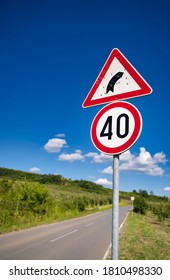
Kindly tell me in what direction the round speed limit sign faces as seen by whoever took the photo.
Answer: facing the viewer and to the left of the viewer
